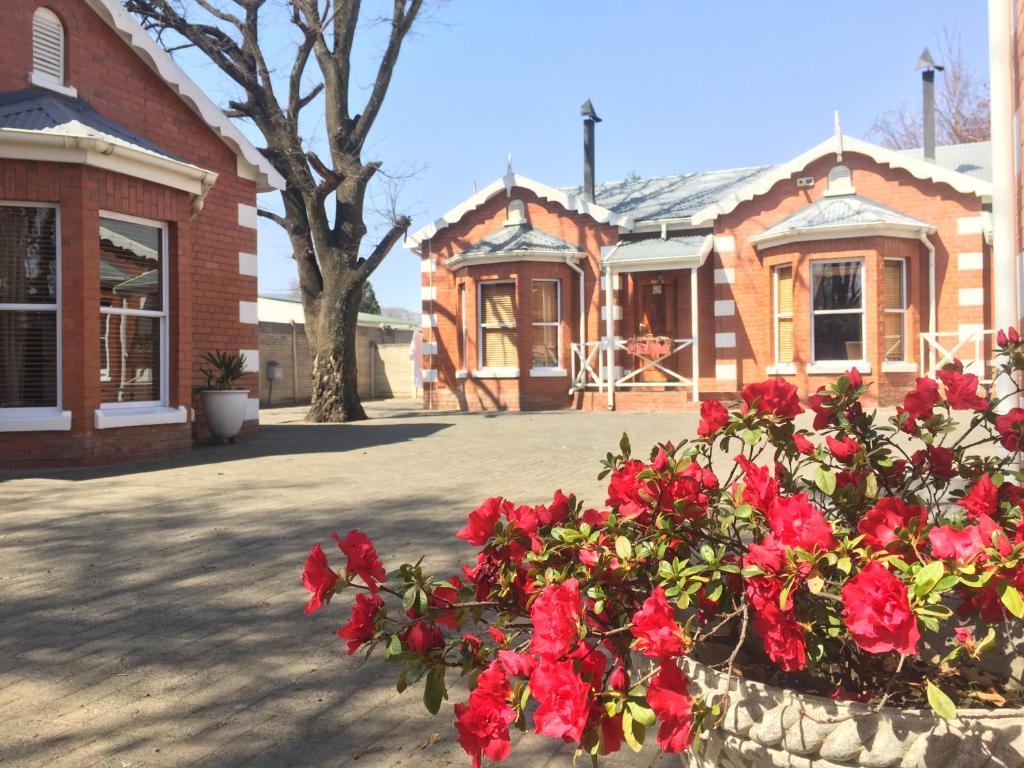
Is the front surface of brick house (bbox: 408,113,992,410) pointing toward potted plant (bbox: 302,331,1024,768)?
yes

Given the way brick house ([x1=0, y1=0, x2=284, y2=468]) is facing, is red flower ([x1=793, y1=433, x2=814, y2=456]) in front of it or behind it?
in front

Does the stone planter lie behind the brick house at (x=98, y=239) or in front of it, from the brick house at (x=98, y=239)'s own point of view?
in front

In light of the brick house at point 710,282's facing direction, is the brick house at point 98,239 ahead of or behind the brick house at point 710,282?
ahead

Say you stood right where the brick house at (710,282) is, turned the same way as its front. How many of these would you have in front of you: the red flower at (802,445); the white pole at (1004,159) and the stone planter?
3

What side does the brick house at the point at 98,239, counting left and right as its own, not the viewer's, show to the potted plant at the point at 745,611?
front

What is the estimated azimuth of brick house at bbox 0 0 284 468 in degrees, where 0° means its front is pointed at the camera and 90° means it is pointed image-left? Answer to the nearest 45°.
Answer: approximately 0°

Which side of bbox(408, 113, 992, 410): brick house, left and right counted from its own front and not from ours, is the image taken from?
front

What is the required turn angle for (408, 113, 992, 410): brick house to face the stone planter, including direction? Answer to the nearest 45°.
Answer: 0° — it already faces it

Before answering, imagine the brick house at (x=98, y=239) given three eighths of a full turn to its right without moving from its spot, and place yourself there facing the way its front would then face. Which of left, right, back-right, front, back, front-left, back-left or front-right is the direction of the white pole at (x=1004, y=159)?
back
